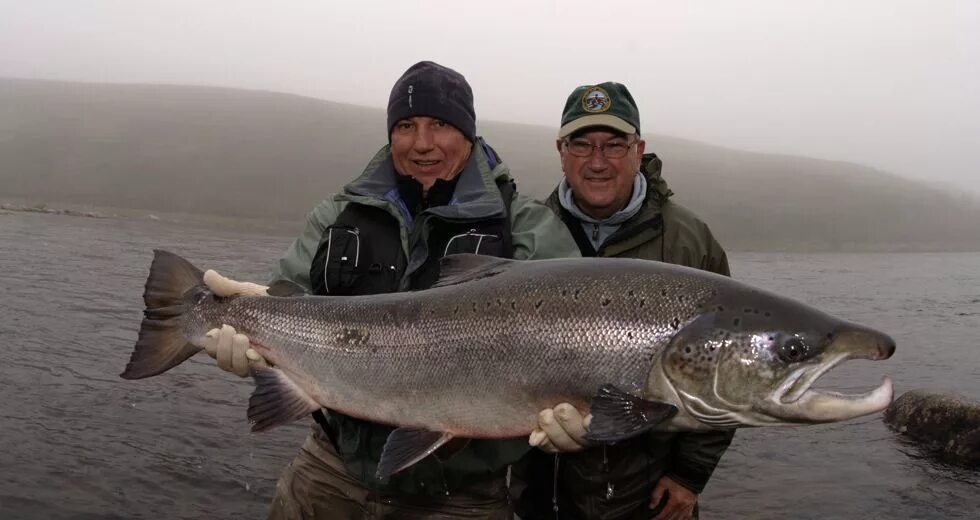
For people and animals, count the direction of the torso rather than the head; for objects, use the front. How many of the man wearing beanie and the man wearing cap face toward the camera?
2

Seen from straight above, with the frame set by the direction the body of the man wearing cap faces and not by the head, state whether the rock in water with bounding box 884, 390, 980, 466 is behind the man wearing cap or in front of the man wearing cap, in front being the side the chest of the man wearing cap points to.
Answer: behind

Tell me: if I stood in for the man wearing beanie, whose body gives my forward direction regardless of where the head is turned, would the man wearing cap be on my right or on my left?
on my left

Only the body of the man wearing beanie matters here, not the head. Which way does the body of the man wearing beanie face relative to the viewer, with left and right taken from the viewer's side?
facing the viewer

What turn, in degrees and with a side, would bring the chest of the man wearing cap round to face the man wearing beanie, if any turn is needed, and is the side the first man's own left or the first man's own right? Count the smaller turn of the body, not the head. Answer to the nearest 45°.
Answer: approximately 45° to the first man's own right

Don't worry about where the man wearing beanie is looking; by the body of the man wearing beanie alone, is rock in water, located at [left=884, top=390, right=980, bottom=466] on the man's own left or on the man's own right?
on the man's own left

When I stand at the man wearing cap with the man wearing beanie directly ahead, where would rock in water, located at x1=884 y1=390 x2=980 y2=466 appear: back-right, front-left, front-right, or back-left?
back-right

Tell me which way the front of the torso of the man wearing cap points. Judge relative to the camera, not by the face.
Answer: toward the camera
